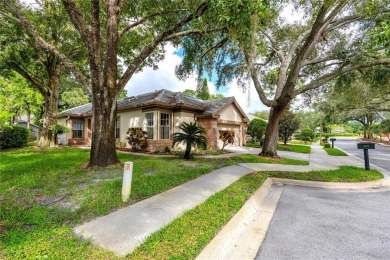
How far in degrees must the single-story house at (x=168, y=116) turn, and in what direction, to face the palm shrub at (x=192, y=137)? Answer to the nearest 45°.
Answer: approximately 45° to its right

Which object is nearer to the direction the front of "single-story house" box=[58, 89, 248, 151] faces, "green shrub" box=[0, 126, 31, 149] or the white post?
the white post

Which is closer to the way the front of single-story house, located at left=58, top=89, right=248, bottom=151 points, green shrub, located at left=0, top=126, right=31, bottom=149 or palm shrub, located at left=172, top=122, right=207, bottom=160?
the palm shrub

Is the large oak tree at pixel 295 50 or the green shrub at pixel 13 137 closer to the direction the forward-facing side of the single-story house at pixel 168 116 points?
the large oak tree

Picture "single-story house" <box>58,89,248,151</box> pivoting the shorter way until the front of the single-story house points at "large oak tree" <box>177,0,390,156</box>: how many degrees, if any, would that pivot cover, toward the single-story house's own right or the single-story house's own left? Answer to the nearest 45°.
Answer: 0° — it already faces it

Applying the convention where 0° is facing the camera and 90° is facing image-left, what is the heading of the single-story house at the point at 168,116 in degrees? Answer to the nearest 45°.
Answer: approximately 315°

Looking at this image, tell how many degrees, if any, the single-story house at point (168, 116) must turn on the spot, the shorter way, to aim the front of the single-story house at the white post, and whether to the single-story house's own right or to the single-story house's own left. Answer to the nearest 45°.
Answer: approximately 45° to the single-story house's own right

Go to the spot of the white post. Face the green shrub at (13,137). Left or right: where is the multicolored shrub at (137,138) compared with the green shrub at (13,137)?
right
